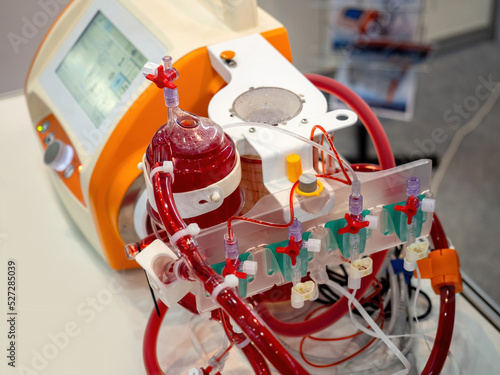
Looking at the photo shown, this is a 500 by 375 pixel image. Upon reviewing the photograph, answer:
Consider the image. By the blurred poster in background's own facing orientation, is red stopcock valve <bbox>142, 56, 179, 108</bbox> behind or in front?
in front

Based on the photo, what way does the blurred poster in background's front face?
toward the camera

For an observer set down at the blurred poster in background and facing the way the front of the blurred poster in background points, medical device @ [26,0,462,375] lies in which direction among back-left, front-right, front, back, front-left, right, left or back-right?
front

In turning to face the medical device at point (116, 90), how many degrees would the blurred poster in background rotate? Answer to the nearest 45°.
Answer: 0° — it already faces it
